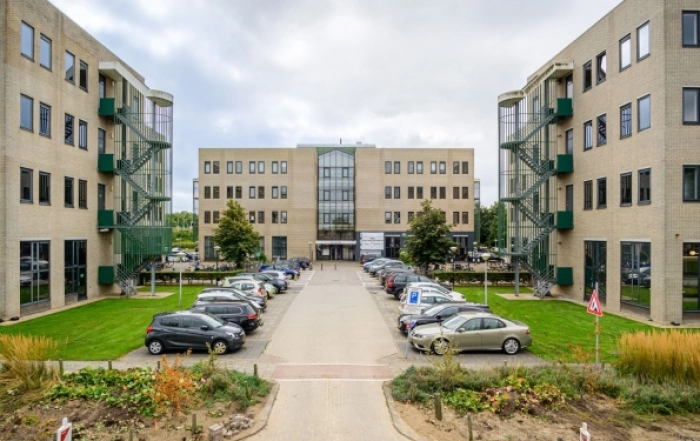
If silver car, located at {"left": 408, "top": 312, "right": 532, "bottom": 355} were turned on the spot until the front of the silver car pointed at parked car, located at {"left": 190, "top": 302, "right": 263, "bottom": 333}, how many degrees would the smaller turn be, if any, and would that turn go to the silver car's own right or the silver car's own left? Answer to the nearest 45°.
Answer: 0° — it already faces it

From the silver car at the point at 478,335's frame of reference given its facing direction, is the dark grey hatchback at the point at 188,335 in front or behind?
in front

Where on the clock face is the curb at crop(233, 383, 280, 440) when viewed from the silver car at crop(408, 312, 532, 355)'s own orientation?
The curb is roughly at 10 o'clock from the silver car.

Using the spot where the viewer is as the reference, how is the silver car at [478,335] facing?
facing to the left of the viewer

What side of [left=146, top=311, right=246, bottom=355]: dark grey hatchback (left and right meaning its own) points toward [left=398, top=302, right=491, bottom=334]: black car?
front

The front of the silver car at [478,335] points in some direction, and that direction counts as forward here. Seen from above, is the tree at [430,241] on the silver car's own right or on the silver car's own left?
on the silver car's own right

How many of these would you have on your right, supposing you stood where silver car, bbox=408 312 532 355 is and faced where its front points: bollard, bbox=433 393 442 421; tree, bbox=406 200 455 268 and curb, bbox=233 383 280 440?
1

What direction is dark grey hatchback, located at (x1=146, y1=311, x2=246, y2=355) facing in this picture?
to the viewer's right

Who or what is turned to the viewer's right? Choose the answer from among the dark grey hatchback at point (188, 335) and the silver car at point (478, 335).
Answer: the dark grey hatchback

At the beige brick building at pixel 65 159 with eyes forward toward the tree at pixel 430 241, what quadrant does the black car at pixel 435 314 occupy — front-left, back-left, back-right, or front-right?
front-right

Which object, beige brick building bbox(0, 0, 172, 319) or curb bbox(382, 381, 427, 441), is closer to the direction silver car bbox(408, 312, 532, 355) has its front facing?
the beige brick building

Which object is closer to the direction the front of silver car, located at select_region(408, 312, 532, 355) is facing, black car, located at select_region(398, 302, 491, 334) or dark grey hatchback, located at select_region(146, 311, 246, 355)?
the dark grey hatchback

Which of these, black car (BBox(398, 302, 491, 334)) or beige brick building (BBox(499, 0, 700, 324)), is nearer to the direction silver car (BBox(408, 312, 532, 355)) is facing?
the black car

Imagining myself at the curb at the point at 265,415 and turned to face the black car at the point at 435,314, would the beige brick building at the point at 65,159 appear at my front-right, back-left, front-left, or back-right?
front-left

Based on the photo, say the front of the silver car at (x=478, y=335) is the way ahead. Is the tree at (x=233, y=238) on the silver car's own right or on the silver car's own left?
on the silver car's own right
